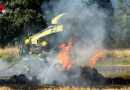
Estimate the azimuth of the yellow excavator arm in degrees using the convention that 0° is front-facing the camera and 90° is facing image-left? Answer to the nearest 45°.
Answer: approximately 45°
